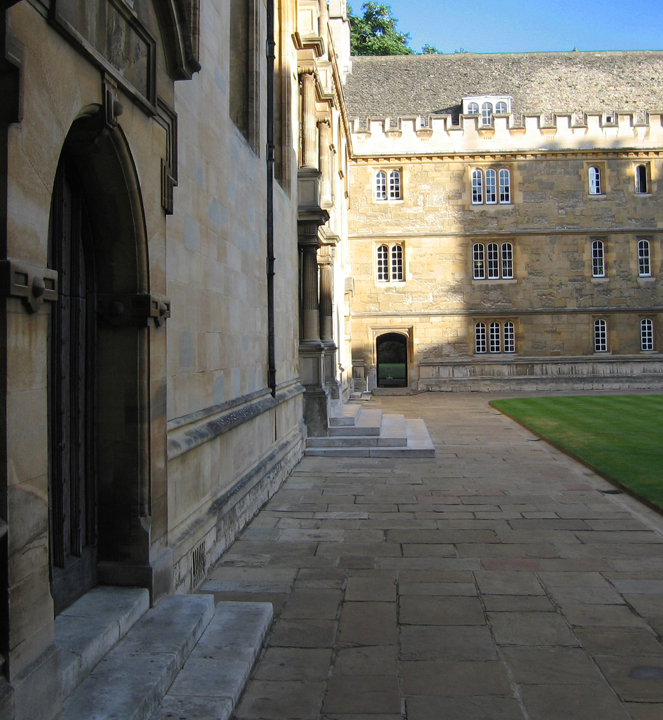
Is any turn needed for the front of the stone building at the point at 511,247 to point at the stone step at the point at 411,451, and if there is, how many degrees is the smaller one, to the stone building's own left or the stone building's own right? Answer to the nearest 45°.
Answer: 0° — it already faces it

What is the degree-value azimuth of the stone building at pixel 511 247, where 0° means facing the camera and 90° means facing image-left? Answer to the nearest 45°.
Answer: approximately 0°

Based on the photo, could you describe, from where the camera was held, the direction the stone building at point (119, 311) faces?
facing to the right of the viewer

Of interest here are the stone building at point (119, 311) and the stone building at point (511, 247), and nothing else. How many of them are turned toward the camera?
1

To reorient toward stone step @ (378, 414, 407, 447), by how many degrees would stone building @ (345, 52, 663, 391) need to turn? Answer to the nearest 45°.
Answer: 0° — it already faces it

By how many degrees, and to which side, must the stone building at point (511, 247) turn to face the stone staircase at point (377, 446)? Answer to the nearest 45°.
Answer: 0° — it already faces it

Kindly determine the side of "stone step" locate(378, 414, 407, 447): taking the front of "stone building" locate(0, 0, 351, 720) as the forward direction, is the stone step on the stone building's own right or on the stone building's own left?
on the stone building's own left

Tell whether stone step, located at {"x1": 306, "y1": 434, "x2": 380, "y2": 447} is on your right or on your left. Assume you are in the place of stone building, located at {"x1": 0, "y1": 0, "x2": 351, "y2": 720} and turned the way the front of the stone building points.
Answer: on your left
